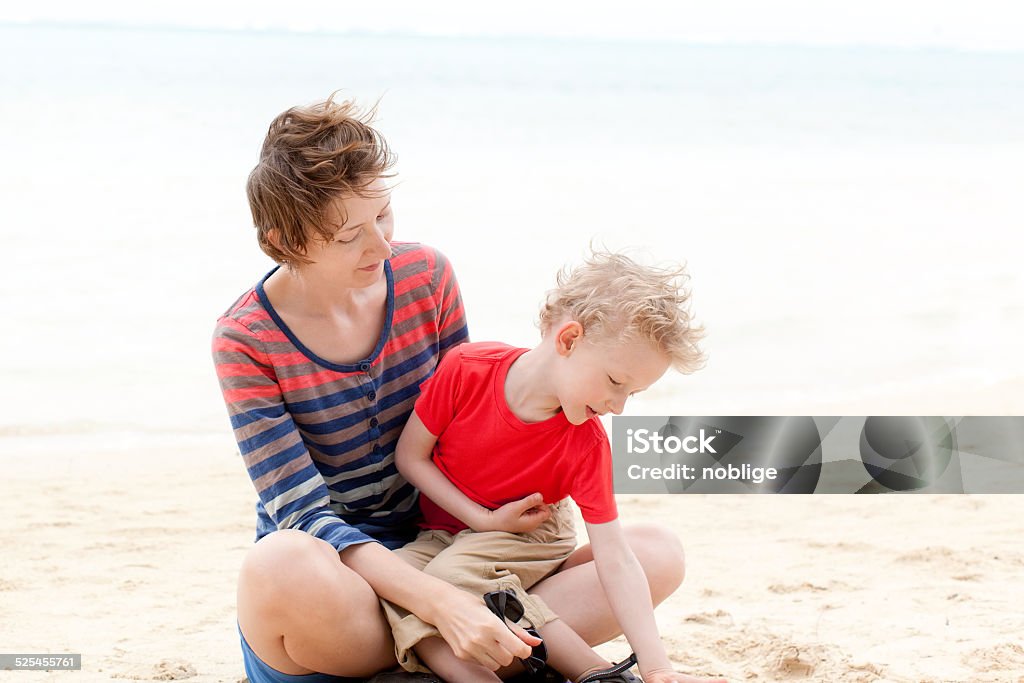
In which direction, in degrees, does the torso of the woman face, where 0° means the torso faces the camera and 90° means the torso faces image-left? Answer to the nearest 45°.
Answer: approximately 315°
